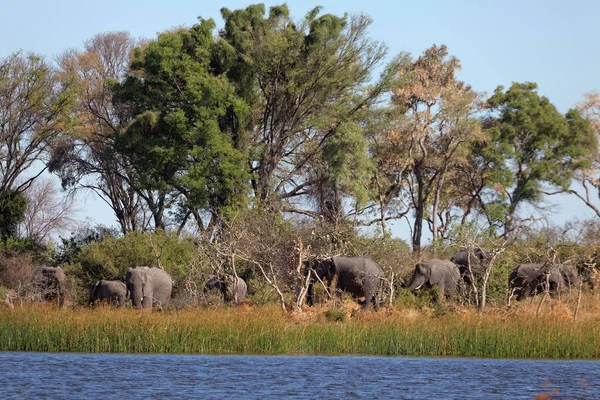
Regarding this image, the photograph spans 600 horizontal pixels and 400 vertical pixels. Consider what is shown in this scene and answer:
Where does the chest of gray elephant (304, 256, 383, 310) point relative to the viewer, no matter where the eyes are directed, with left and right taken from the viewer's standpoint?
facing to the left of the viewer

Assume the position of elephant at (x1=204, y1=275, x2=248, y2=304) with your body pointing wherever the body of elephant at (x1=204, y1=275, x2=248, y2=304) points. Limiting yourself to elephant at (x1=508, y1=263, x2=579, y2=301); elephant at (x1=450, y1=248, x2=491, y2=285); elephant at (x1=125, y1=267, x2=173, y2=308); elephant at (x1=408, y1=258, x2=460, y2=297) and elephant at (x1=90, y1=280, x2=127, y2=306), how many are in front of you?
2

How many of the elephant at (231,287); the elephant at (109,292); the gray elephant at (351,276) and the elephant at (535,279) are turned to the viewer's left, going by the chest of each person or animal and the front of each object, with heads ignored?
4

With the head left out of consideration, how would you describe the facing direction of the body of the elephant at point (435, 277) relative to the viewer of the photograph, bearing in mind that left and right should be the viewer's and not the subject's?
facing to the left of the viewer

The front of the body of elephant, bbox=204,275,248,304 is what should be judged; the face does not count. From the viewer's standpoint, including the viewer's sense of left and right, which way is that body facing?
facing to the left of the viewer

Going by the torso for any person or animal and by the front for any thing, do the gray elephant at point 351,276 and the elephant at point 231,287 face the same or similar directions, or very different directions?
same or similar directions

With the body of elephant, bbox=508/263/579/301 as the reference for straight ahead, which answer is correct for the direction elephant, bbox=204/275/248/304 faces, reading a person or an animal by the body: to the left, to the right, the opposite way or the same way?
the same way

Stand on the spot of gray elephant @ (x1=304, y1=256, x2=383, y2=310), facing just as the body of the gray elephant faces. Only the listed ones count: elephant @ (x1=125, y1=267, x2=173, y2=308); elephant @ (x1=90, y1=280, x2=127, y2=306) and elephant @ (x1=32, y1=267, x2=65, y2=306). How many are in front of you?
3

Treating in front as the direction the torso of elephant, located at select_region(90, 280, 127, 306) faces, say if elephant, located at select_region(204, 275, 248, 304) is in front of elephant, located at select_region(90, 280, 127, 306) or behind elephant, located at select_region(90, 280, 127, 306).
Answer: behind

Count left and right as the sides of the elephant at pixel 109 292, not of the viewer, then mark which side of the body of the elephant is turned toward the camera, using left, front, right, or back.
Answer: left

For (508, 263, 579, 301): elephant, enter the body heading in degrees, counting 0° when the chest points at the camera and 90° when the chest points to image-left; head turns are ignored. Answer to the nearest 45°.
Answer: approximately 90°

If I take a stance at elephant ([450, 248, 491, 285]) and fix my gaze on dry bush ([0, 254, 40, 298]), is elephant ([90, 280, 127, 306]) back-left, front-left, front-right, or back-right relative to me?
front-left

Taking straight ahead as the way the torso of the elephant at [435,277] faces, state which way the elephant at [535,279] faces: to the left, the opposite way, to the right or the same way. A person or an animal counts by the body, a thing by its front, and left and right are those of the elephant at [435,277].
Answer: the same way

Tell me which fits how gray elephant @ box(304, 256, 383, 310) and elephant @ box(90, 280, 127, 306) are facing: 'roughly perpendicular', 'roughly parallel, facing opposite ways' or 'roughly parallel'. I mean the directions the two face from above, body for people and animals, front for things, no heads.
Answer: roughly parallel
